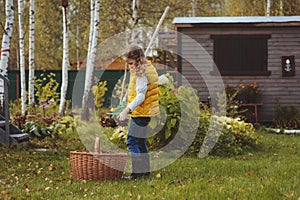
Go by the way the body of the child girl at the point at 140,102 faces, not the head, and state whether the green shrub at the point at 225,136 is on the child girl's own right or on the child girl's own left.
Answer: on the child girl's own right

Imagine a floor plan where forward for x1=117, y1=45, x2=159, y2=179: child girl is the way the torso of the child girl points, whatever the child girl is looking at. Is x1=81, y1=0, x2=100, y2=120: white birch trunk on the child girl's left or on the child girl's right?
on the child girl's right

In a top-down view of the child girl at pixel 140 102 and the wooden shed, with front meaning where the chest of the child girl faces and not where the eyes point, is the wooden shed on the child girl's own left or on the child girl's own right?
on the child girl's own right

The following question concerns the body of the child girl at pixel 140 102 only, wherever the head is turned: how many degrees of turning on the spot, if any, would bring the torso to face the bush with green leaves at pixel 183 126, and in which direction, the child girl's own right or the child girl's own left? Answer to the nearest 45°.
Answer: approximately 90° to the child girl's own right

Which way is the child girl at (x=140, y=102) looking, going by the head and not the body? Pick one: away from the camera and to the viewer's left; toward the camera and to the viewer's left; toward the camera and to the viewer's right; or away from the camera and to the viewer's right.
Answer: toward the camera and to the viewer's left

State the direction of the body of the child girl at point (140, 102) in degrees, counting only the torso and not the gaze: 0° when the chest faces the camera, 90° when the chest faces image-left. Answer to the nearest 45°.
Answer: approximately 90°

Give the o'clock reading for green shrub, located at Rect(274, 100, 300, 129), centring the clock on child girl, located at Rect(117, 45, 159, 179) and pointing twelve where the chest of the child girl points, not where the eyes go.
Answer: The green shrub is roughly at 4 o'clock from the child girl.

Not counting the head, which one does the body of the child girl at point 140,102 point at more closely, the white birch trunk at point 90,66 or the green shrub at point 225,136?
the white birch trunk
